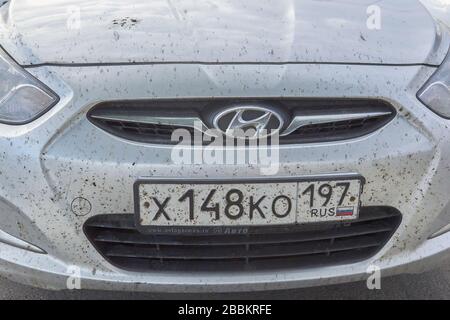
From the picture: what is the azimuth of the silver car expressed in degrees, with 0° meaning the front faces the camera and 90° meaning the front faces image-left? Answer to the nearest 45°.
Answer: approximately 0°
